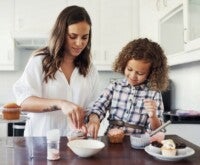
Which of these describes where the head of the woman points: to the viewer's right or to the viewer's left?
to the viewer's right

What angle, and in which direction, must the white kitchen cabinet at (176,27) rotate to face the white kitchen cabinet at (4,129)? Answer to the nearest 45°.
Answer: approximately 45° to its right

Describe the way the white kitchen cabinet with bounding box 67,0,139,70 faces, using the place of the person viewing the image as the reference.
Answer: facing the viewer

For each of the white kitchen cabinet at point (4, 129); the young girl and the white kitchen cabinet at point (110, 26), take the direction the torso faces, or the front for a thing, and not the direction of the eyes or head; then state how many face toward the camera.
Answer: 3

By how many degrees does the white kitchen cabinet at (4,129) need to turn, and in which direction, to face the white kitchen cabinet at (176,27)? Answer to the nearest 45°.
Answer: approximately 45° to its left

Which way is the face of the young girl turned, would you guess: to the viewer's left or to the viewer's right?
to the viewer's left

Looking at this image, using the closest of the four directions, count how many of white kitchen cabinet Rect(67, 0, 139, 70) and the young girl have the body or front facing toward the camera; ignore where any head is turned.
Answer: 2

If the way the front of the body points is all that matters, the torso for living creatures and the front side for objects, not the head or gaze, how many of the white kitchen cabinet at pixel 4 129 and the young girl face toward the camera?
2

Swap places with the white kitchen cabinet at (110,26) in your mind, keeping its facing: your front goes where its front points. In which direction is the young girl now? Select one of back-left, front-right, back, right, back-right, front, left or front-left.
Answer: front

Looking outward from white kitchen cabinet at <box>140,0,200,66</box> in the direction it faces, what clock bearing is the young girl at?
The young girl is roughly at 11 o'clock from the white kitchen cabinet.

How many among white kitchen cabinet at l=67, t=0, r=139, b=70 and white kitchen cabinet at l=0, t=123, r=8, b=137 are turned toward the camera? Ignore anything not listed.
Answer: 2

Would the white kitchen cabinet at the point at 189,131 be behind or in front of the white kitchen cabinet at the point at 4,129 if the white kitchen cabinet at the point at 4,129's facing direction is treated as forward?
in front

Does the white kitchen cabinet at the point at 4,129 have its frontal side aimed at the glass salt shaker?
yes

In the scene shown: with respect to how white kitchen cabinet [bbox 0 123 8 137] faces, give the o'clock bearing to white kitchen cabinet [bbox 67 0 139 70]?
white kitchen cabinet [bbox 67 0 139 70] is roughly at 9 o'clock from white kitchen cabinet [bbox 0 123 8 137].

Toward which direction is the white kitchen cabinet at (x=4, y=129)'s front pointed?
toward the camera
